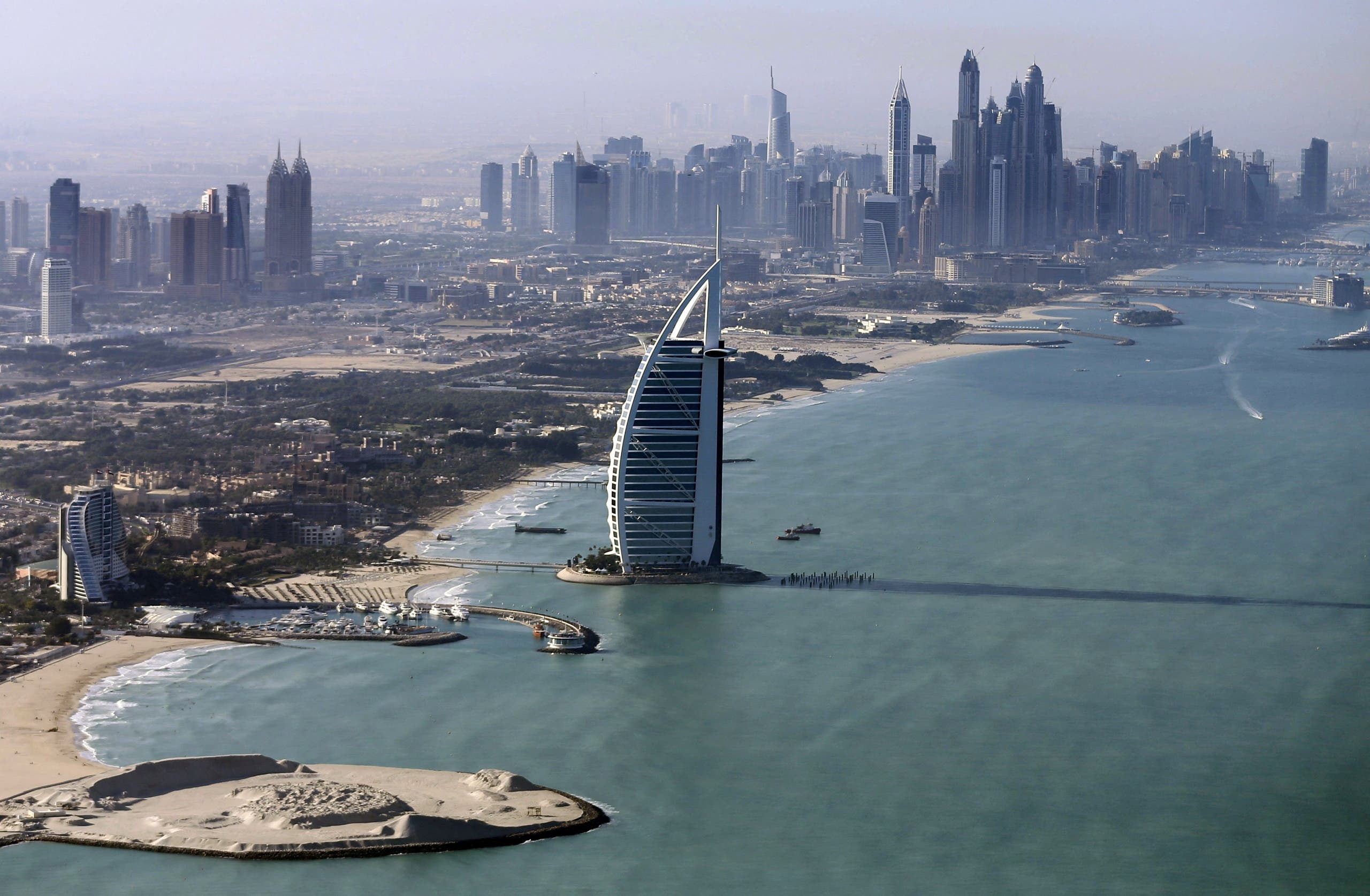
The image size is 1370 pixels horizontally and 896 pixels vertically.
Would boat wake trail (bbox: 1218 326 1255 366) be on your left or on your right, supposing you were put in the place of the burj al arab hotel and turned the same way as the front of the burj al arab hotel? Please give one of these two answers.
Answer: on your right

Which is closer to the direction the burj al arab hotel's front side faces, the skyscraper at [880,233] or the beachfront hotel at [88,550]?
the beachfront hotel

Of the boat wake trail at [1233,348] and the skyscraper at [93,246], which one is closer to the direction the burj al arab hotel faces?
the skyscraper

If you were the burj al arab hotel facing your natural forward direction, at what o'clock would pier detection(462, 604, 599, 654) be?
The pier is roughly at 10 o'clock from the burj al arab hotel.

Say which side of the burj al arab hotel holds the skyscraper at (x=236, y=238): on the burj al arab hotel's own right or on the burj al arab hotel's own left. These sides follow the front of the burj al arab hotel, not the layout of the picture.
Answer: on the burj al arab hotel's own right

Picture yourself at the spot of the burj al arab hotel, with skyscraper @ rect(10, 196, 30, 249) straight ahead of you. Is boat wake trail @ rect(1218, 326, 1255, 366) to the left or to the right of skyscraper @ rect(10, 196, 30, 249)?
right

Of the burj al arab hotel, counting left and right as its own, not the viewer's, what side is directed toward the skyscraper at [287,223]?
right

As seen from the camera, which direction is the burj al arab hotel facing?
to the viewer's left

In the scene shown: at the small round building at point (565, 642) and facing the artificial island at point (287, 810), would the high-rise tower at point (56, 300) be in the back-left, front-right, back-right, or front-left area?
back-right

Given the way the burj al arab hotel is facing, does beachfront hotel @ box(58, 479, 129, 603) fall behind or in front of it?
in front

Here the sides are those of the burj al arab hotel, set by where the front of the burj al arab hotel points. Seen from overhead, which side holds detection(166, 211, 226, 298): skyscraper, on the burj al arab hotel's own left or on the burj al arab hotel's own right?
on the burj al arab hotel's own right
